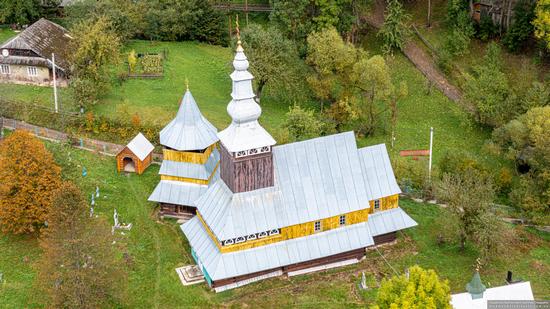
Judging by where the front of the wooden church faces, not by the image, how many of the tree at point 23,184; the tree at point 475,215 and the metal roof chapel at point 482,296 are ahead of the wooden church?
1

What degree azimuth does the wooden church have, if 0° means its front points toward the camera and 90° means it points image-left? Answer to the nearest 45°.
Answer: approximately 90°

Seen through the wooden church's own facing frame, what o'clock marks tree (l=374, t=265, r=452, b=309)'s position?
The tree is roughly at 8 o'clock from the wooden church.

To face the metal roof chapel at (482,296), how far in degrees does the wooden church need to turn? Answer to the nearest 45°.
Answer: approximately 135° to its left

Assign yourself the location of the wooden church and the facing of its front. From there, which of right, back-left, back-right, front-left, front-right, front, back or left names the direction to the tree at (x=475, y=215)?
back

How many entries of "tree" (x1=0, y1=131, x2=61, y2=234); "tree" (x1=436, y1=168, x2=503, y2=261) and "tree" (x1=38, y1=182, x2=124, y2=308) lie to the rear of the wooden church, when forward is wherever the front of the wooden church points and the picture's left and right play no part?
1

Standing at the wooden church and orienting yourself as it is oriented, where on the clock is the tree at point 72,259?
The tree is roughly at 11 o'clock from the wooden church.

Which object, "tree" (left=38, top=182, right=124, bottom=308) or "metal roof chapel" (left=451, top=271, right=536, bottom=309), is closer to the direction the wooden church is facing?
the tree

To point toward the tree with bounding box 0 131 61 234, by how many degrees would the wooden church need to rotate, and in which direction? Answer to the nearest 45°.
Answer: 0° — it already faces it

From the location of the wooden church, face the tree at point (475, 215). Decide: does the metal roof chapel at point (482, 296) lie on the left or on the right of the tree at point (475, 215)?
right
